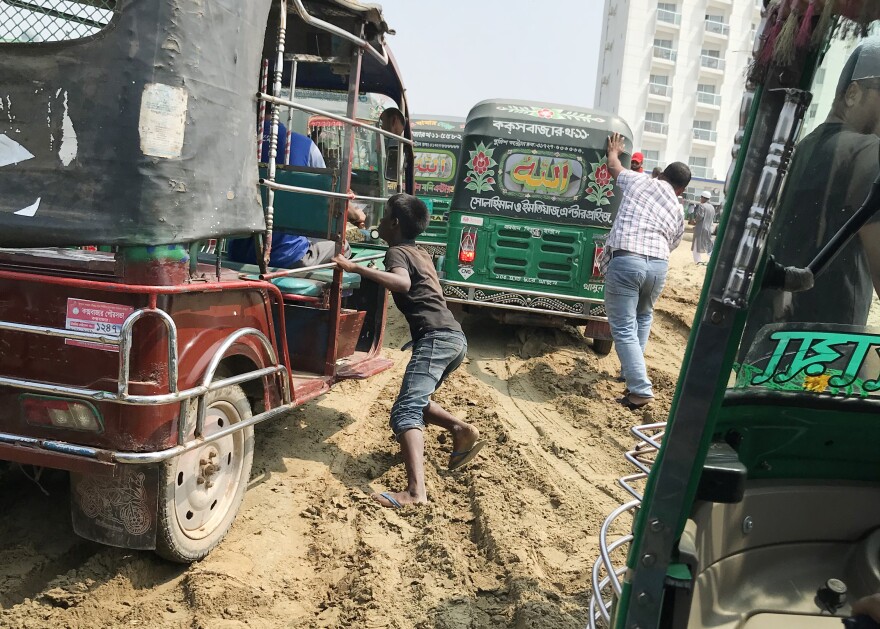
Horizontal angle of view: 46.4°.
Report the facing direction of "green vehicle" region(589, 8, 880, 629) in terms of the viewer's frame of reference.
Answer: facing away from the viewer and to the left of the viewer

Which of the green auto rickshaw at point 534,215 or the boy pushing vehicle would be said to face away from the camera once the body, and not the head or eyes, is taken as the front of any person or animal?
the green auto rickshaw

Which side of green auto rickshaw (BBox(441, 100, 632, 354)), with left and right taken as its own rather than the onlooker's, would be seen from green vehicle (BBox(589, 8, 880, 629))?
back

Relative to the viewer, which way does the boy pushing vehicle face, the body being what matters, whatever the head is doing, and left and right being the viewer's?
facing to the left of the viewer

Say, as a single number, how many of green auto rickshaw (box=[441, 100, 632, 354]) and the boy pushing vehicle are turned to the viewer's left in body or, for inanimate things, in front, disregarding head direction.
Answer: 1

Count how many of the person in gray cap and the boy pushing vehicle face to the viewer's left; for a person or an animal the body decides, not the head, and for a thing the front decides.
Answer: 1

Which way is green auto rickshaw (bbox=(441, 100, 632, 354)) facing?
away from the camera
